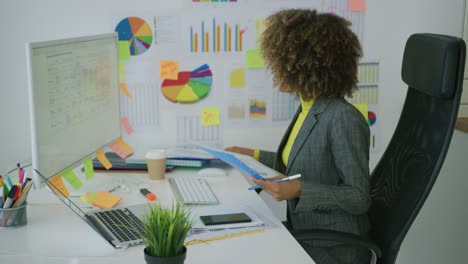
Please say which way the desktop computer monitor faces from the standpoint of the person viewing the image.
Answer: facing the viewer and to the right of the viewer

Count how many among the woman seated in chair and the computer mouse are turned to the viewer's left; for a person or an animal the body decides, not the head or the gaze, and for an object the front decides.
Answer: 2

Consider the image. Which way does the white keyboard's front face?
to the viewer's right

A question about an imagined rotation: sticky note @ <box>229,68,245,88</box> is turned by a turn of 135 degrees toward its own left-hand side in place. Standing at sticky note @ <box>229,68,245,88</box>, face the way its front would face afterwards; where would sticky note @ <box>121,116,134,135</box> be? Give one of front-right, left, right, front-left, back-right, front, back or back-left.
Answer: back-left

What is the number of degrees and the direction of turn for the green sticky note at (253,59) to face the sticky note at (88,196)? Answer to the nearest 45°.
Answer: approximately 45° to its right

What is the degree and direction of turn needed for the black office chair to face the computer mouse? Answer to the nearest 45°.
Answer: approximately 45° to its right

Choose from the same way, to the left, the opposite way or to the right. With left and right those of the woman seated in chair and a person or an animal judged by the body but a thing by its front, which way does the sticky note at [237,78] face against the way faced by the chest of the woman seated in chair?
to the left

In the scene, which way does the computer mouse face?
to the viewer's left

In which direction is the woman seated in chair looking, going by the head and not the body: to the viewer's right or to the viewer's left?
to the viewer's left

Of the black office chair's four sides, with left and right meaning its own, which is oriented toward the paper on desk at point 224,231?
front

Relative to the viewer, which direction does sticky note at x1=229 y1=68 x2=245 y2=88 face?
toward the camera

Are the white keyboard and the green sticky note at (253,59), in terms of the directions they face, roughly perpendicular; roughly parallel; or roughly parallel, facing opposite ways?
roughly perpendicular

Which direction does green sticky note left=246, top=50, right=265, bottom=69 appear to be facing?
toward the camera

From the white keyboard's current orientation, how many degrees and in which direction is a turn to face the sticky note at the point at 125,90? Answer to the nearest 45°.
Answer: approximately 135° to its left

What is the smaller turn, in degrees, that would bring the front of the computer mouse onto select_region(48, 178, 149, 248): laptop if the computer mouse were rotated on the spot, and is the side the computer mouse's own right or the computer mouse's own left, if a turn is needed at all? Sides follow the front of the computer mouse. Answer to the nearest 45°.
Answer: approximately 45° to the computer mouse's own left

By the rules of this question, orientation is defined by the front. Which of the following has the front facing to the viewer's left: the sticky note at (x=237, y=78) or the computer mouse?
the computer mouse

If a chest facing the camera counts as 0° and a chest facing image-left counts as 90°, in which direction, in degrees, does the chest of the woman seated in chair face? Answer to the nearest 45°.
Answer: approximately 90°
